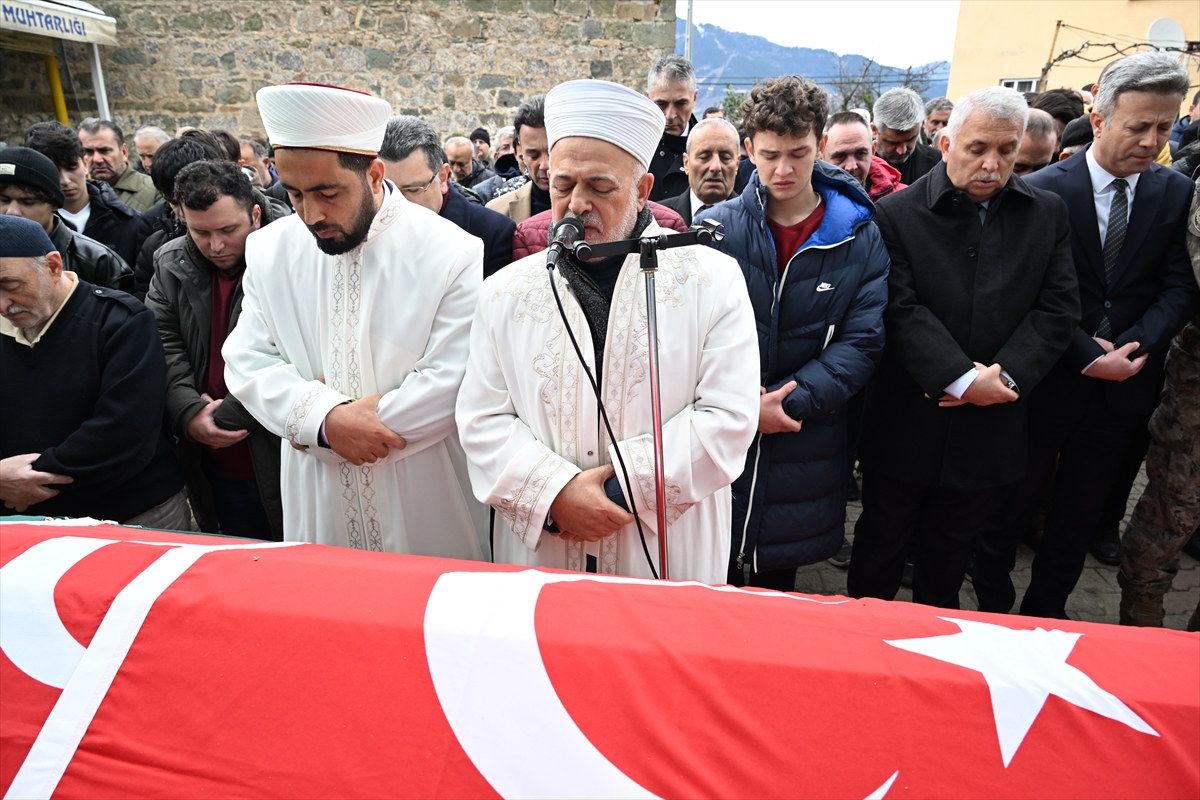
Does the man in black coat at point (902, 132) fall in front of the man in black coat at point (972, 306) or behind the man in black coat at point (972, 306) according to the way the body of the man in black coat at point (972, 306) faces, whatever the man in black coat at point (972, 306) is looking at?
behind

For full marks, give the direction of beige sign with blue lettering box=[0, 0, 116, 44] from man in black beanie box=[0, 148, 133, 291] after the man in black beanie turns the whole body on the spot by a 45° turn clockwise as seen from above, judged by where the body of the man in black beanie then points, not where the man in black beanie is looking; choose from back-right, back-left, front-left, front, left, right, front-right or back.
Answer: right
